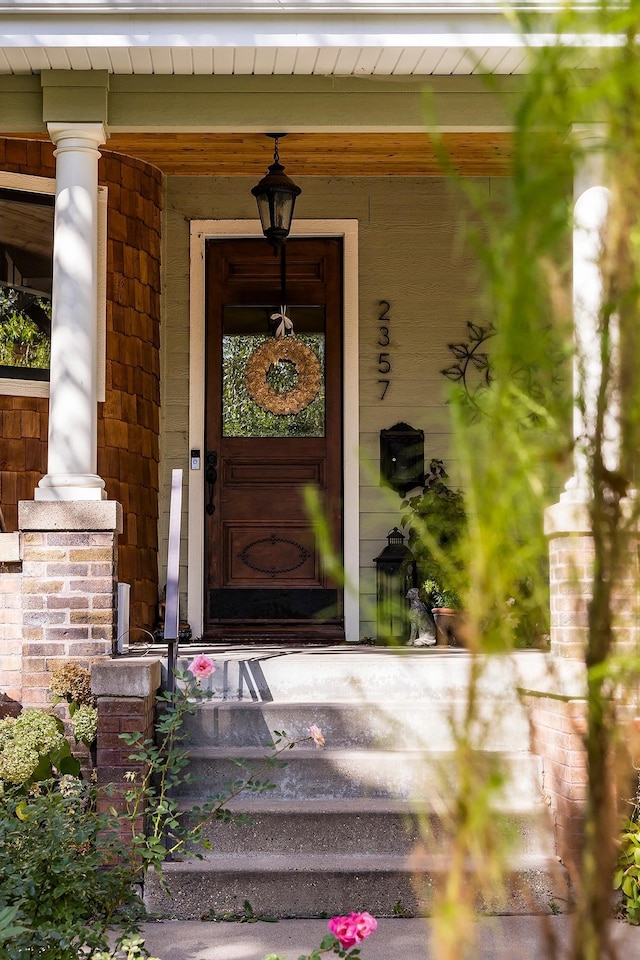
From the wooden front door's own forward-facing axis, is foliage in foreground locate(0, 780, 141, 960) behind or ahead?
ahead

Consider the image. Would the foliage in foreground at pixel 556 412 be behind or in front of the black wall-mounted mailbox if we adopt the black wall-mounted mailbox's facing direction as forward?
in front

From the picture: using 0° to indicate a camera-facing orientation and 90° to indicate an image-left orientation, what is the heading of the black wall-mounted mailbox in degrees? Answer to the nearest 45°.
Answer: approximately 0°

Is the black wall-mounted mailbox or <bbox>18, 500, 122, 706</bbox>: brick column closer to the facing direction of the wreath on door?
the brick column

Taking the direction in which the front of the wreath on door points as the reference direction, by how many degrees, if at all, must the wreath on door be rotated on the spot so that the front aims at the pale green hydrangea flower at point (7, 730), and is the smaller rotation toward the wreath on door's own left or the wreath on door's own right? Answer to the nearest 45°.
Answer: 0° — it already faces it

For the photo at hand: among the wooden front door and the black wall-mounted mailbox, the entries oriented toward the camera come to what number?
2

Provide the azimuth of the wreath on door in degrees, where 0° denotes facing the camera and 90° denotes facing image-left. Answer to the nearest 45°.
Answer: approximately 0°

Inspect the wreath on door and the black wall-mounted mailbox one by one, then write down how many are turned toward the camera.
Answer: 2

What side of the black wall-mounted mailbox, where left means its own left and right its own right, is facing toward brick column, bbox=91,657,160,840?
front

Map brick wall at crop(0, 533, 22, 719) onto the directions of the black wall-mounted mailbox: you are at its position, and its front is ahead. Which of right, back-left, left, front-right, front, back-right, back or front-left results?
front-right

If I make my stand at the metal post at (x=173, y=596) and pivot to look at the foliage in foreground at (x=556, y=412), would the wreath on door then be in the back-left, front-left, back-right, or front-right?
back-left
